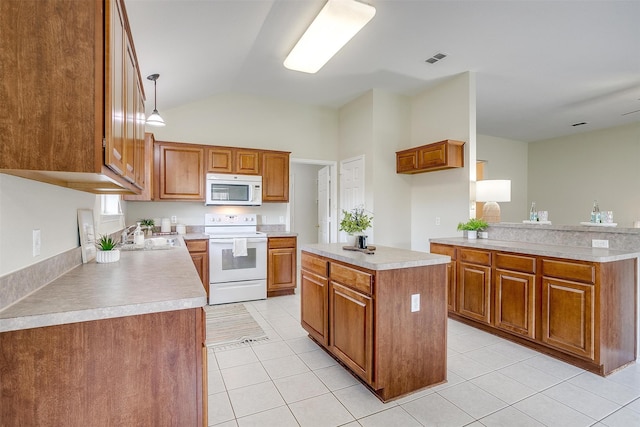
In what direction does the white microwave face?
toward the camera

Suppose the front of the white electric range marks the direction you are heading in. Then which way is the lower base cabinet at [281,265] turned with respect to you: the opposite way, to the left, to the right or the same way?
the same way

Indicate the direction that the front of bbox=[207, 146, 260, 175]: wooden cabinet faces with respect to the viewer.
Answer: facing the viewer

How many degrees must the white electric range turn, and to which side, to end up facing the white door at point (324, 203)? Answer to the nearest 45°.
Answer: approximately 135° to its left

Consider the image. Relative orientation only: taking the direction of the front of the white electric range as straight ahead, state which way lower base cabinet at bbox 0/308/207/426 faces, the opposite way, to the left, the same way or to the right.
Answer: to the left

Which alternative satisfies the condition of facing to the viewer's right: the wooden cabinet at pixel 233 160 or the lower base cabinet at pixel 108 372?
the lower base cabinet

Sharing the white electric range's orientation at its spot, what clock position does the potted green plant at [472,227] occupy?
The potted green plant is roughly at 10 o'clock from the white electric range.

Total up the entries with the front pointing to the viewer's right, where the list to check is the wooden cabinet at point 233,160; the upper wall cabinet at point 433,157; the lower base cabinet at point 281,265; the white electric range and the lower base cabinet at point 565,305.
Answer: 0

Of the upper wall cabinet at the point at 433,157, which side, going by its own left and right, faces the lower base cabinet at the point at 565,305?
left

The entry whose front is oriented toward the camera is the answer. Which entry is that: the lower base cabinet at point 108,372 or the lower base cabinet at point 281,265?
the lower base cabinet at point 281,265

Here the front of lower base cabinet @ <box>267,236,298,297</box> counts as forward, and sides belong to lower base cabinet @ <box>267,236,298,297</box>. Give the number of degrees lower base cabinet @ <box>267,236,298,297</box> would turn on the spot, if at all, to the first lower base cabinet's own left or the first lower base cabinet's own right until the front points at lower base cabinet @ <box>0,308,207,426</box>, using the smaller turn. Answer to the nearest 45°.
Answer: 0° — it already faces it

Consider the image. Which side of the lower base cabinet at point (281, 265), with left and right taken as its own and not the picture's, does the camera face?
front

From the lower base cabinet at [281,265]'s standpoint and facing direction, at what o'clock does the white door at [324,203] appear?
The white door is roughly at 7 o'clock from the lower base cabinet.

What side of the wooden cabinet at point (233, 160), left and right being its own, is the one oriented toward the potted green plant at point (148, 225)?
right
